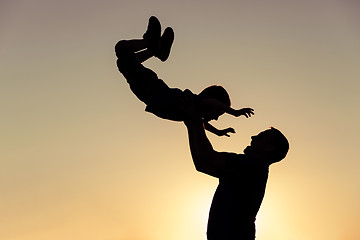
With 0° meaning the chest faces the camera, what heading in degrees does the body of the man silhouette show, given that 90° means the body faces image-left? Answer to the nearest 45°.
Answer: approximately 90°
